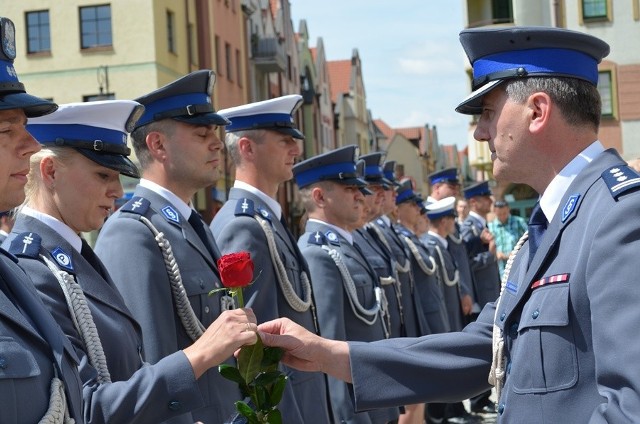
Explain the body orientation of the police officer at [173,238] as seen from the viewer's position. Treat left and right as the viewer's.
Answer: facing to the right of the viewer

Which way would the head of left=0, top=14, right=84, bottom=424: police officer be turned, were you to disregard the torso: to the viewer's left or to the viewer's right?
to the viewer's right

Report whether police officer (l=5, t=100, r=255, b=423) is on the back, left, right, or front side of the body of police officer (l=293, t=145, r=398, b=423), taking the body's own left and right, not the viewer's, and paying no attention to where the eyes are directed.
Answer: right

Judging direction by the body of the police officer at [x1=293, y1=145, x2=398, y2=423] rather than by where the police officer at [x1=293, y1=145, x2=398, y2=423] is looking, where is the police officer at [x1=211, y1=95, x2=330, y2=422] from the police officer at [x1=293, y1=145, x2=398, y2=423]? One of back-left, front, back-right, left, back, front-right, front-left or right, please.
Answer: right

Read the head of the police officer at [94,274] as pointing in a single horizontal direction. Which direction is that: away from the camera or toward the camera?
toward the camera

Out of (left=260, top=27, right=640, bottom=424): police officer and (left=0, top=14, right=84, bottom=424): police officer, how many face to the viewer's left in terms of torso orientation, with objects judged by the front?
1

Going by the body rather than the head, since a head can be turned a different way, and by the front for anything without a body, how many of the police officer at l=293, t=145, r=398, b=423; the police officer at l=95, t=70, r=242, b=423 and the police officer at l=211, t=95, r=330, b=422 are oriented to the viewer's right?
3

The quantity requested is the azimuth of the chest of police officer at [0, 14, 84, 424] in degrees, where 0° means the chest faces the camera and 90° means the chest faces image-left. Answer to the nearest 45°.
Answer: approximately 315°

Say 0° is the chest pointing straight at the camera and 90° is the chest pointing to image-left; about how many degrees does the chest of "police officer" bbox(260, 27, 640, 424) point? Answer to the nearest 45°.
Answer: approximately 90°

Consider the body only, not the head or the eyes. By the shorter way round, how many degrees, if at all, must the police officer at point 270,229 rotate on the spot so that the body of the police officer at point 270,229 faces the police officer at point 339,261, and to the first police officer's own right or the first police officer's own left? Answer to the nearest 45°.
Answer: approximately 90° to the first police officer's own left

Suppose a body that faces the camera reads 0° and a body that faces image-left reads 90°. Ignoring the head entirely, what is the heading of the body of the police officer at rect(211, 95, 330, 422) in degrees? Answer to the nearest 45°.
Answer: approximately 270°

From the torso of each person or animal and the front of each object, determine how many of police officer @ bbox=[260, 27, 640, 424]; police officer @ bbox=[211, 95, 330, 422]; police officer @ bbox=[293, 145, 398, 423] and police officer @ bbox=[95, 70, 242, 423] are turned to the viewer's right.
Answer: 3

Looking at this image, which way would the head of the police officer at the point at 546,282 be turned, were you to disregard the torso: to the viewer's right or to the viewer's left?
to the viewer's left

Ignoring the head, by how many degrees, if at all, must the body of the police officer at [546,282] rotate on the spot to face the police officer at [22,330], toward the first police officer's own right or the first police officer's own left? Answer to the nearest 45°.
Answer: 0° — they already face them

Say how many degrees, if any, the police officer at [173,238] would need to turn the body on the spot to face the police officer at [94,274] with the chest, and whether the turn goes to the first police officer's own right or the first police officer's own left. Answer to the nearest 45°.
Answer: approximately 90° to the first police officer's own right

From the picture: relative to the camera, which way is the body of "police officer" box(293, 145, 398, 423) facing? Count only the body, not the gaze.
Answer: to the viewer's right
